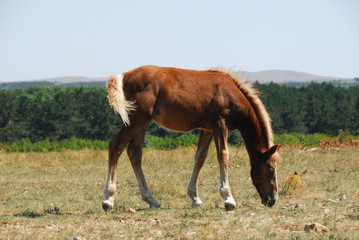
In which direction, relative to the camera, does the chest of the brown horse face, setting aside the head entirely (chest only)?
to the viewer's right
